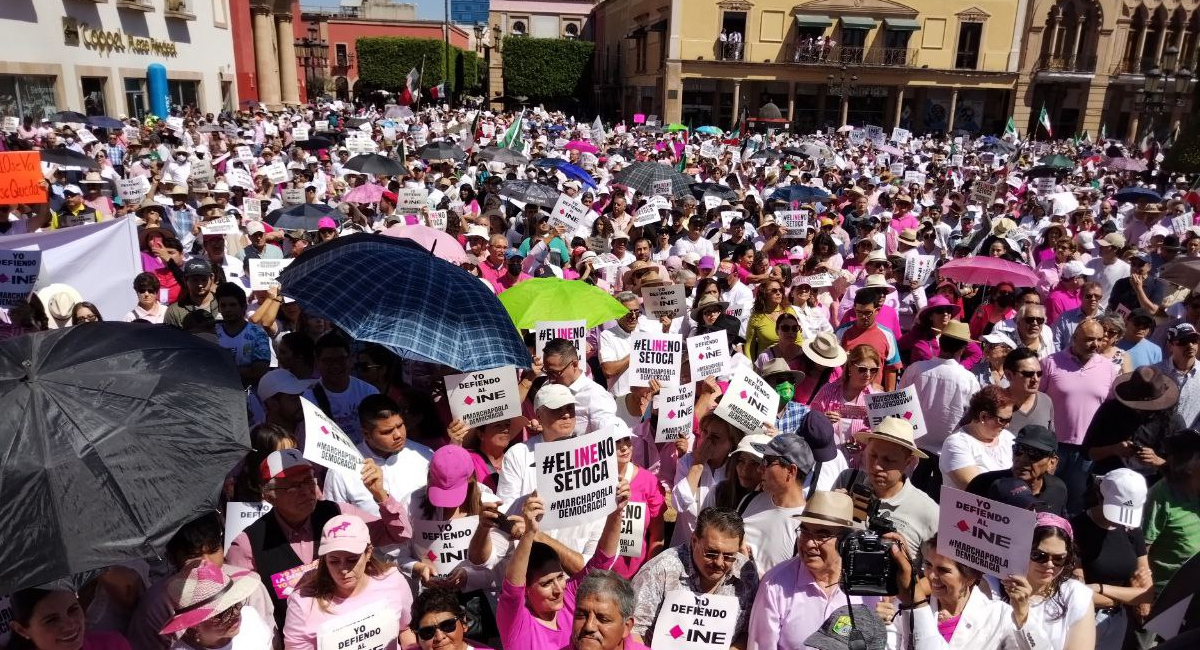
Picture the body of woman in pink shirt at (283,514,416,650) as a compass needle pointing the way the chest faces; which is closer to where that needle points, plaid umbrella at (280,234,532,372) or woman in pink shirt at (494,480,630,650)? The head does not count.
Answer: the woman in pink shirt

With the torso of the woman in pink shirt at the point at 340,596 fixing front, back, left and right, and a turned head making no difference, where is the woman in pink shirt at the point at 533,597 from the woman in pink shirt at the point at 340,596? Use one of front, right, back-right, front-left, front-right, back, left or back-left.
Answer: left

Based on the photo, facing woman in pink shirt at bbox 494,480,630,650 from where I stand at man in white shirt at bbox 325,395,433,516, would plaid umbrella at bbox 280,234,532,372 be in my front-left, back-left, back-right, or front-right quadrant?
back-left

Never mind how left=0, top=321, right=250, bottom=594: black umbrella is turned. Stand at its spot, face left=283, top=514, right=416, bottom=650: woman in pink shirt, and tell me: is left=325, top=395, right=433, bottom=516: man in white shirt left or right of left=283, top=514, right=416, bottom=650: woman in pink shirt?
left

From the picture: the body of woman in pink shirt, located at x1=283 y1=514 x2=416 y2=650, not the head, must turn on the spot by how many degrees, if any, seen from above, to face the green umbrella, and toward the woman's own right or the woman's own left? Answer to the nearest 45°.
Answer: approximately 135° to the woman's own left

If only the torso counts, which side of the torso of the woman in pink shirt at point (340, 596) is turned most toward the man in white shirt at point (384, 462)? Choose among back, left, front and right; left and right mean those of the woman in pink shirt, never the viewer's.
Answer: back

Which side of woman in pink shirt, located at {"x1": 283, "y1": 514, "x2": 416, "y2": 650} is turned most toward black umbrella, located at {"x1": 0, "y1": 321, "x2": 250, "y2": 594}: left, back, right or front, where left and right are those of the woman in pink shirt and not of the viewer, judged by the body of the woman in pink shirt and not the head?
right

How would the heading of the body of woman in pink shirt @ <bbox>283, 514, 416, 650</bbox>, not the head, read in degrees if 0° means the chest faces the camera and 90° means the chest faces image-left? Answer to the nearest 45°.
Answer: approximately 0°

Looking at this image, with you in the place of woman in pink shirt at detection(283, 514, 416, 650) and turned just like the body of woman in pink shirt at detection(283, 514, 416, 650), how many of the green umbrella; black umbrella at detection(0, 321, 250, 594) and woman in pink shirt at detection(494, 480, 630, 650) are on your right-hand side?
1

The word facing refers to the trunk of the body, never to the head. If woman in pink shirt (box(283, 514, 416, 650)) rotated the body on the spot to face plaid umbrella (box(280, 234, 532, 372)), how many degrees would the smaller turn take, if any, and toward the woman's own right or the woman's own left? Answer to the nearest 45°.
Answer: approximately 180°
